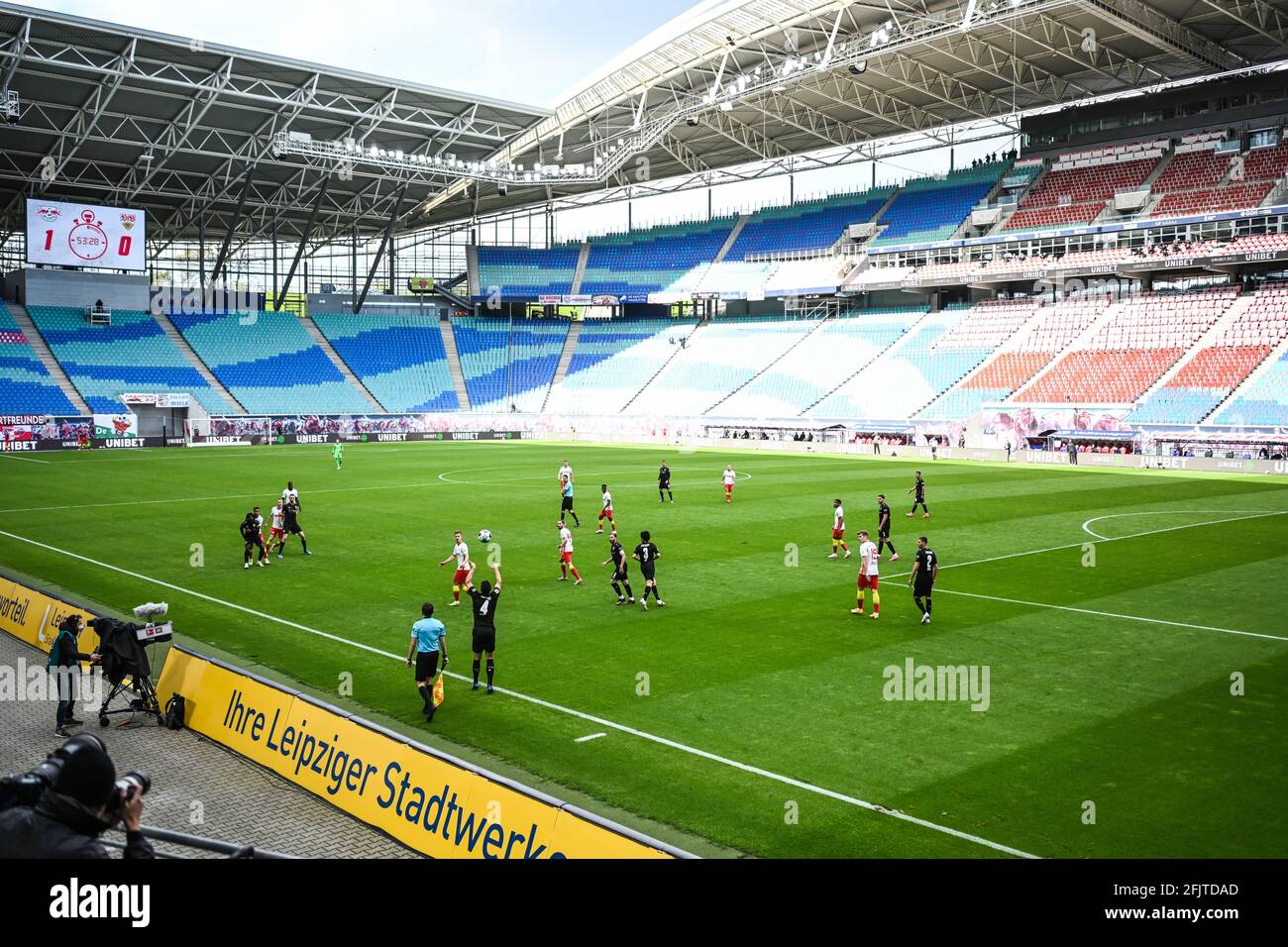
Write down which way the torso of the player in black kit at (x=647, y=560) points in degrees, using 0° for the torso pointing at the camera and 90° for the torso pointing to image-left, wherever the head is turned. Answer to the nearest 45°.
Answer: approximately 180°

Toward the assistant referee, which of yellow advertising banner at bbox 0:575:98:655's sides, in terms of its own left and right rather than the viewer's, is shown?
left

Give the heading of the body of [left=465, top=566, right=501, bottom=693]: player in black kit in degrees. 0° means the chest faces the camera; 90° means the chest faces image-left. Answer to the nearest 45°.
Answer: approximately 180°

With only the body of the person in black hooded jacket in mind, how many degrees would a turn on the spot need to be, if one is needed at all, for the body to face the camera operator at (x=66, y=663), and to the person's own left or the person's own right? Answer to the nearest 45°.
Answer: approximately 45° to the person's own left

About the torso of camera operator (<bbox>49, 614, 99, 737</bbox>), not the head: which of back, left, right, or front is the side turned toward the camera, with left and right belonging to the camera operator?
right

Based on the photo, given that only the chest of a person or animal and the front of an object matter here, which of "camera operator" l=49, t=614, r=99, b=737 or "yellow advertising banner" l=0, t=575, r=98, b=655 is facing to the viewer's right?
the camera operator

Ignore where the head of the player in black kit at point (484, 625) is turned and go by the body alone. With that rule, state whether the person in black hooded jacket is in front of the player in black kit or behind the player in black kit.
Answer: behind

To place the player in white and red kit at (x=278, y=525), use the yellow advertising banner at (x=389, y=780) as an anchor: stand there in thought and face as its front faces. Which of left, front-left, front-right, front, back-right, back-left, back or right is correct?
back-right

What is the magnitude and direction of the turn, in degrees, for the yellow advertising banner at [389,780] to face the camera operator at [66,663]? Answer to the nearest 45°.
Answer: approximately 90° to its right

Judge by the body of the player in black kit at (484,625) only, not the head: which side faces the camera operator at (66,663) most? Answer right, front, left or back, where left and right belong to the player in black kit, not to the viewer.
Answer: left
